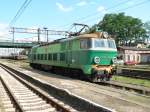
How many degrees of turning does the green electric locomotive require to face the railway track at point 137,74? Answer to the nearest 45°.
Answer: approximately 90° to its left

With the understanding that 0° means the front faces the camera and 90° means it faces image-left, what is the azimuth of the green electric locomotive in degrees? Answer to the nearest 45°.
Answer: approximately 315°
